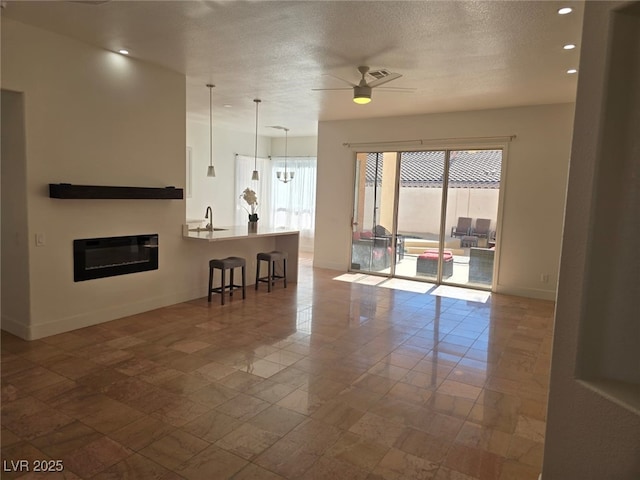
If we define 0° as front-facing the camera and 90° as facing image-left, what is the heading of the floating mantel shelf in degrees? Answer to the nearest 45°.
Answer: approximately 315°

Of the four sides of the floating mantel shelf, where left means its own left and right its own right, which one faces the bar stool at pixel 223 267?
left

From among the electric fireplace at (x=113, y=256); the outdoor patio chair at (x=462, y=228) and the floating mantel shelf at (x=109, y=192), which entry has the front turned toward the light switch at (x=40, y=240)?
the outdoor patio chair

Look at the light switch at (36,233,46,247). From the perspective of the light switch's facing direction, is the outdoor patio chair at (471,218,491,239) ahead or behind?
ahead

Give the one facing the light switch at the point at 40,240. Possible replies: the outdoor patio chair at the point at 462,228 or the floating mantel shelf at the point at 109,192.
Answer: the outdoor patio chair

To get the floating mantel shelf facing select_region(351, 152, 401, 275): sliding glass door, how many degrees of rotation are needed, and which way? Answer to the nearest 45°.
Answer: approximately 45° to its left

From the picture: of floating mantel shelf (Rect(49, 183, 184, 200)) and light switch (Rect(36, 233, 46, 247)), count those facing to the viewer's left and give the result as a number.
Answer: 0

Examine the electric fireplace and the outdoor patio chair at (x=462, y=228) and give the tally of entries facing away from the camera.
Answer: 0

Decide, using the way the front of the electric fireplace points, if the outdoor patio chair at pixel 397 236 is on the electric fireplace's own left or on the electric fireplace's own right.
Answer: on the electric fireplace's own left

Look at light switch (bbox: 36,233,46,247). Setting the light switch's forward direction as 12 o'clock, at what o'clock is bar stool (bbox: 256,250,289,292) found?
The bar stool is roughly at 10 o'clock from the light switch.

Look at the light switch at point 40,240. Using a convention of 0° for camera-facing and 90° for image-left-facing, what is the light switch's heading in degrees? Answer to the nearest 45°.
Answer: approximately 315°
